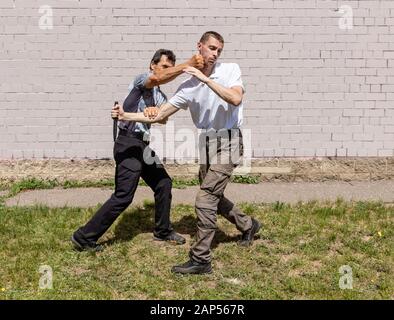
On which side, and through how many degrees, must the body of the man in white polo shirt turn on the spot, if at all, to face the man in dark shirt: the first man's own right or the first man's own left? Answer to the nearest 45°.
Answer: approximately 90° to the first man's own right

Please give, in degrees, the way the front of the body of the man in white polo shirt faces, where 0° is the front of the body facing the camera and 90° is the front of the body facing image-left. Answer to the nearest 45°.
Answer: approximately 45°
